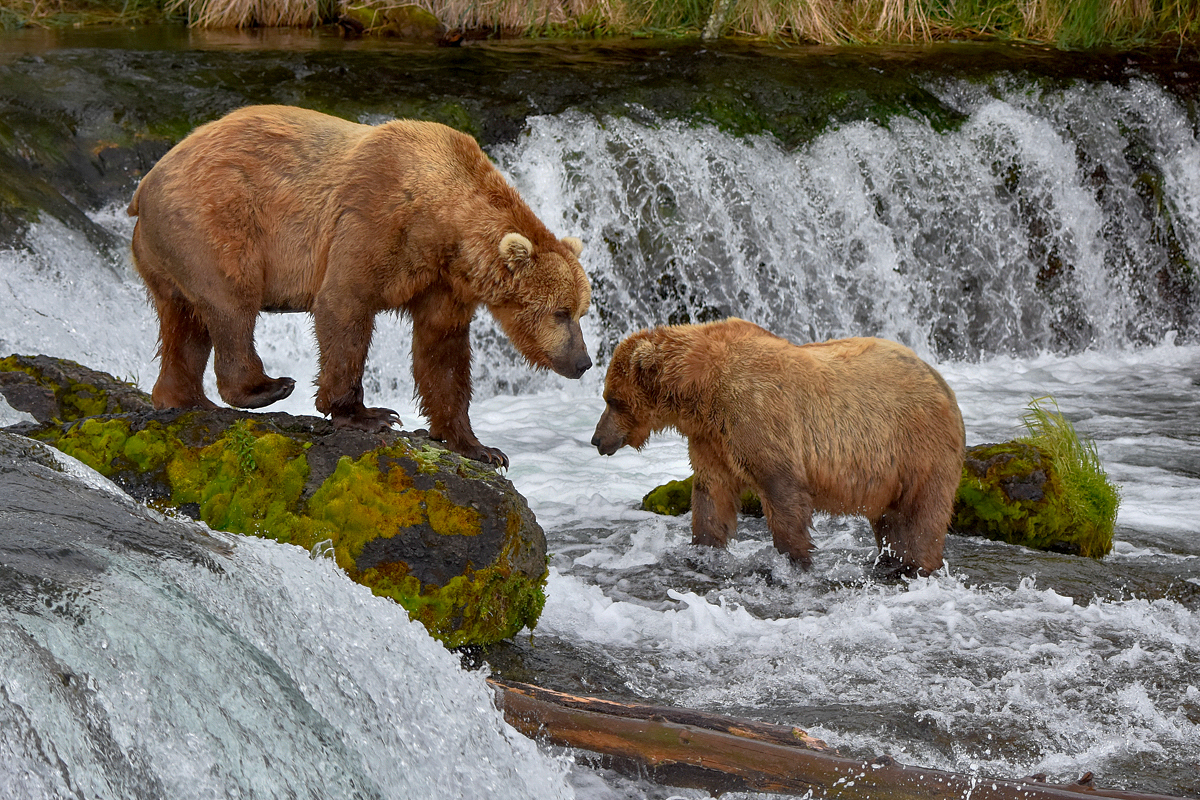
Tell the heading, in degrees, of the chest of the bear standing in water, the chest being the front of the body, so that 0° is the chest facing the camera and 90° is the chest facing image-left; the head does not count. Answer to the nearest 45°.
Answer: approximately 90°

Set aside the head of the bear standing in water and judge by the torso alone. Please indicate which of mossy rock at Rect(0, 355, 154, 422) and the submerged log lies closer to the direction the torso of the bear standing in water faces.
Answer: the mossy rock

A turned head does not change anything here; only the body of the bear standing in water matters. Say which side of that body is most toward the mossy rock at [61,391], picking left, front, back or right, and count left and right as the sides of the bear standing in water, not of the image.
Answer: front

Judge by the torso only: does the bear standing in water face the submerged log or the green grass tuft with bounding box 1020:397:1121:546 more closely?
the submerged log

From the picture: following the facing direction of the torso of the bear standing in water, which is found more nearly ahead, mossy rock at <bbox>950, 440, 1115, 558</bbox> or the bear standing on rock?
the bear standing on rock

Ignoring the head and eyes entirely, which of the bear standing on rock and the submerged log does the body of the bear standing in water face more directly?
the bear standing on rock

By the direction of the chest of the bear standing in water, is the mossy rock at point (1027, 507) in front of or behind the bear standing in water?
behind

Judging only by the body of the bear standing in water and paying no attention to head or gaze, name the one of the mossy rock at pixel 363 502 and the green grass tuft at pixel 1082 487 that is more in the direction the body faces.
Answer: the mossy rock

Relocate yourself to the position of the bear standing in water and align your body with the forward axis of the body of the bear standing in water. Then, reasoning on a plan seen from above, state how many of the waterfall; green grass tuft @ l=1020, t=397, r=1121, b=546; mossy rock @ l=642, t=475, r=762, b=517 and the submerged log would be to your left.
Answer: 1

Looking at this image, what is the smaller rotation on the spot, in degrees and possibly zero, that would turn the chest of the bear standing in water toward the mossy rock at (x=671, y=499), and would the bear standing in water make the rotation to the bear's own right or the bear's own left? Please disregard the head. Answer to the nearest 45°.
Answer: approximately 45° to the bear's own right

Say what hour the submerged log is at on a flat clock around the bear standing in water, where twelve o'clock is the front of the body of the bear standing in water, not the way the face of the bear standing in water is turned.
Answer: The submerged log is roughly at 9 o'clock from the bear standing in water.

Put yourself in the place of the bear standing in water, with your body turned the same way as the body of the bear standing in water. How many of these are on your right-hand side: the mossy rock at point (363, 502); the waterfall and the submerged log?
1

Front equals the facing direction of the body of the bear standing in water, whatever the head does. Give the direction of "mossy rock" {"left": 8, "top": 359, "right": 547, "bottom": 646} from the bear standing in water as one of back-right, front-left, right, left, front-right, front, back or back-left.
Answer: front-left

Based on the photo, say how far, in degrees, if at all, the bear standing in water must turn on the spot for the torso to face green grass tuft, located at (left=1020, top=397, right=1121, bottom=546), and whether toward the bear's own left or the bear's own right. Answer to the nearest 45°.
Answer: approximately 135° to the bear's own right

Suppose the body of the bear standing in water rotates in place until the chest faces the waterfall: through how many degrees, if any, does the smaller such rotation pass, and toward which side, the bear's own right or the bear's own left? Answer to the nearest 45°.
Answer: approximately 90° to the bear's own right

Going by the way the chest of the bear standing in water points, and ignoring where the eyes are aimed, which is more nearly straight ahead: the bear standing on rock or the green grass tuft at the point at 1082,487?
the bear standing on rock
